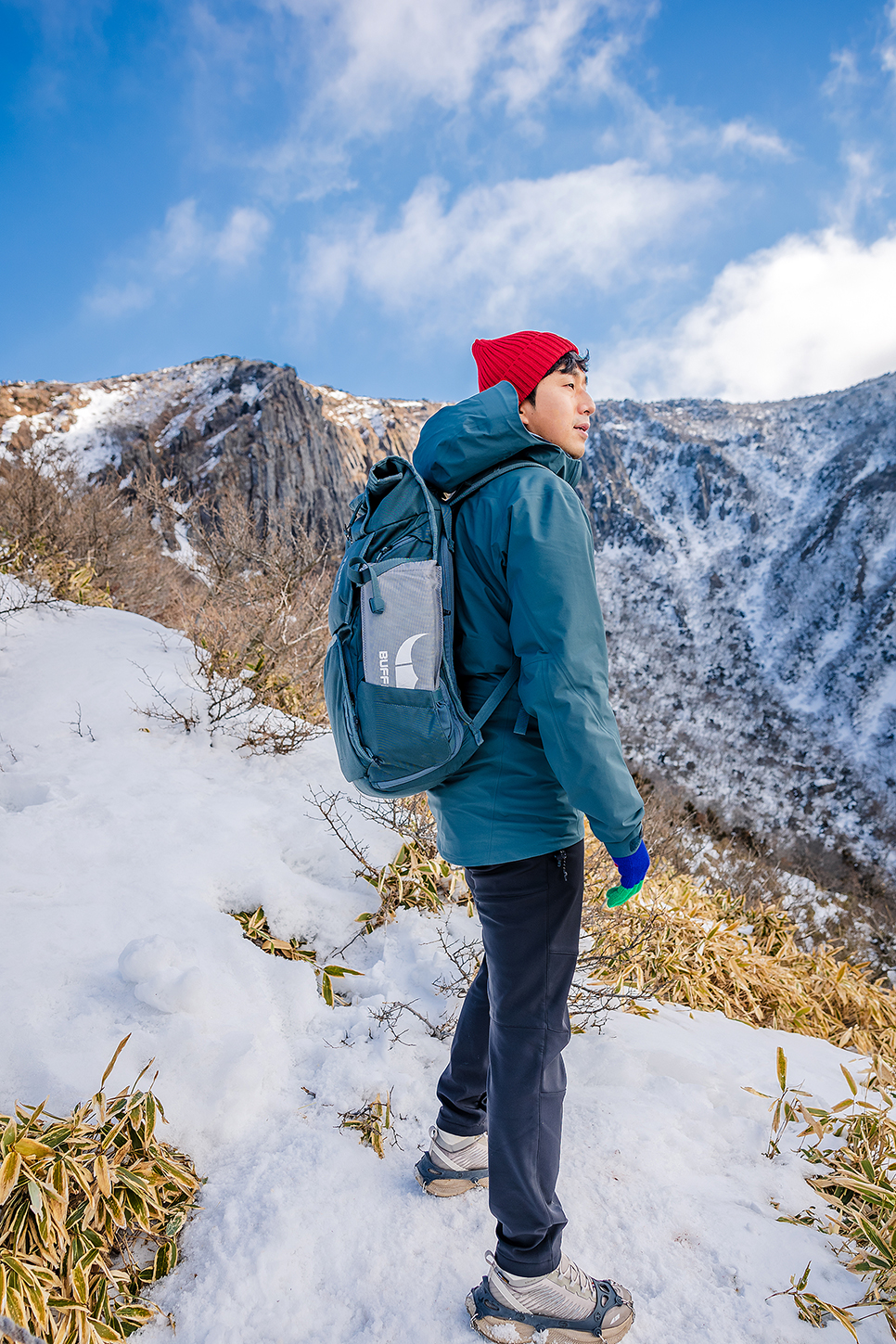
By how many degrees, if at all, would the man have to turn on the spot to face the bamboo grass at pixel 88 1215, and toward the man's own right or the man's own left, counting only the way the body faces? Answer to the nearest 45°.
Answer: approximately 180°

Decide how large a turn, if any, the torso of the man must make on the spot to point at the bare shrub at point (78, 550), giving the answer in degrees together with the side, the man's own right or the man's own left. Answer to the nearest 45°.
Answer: approximately 135° to the man's own left

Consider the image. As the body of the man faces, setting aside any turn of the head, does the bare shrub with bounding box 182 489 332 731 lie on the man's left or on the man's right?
on the man's left

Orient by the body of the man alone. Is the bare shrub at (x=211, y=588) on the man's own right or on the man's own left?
on the man's own left

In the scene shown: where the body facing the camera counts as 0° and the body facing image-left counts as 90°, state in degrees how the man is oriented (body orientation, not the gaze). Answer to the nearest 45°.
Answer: approximately 270°
